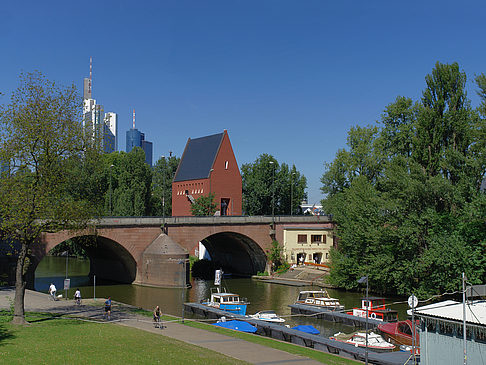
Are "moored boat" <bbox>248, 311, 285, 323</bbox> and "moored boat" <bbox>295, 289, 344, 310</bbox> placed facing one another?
no

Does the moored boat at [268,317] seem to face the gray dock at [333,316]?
no

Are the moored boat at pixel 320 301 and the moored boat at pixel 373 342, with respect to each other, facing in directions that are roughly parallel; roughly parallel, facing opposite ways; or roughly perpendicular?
roughly parallel

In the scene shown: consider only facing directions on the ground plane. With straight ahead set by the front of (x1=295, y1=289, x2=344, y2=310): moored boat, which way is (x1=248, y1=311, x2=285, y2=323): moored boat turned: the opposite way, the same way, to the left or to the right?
the same way

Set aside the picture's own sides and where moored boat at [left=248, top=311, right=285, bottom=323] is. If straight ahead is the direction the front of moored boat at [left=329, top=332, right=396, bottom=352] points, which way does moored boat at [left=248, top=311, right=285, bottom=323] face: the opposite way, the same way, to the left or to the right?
the same way

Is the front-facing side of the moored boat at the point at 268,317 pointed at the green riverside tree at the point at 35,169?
no
